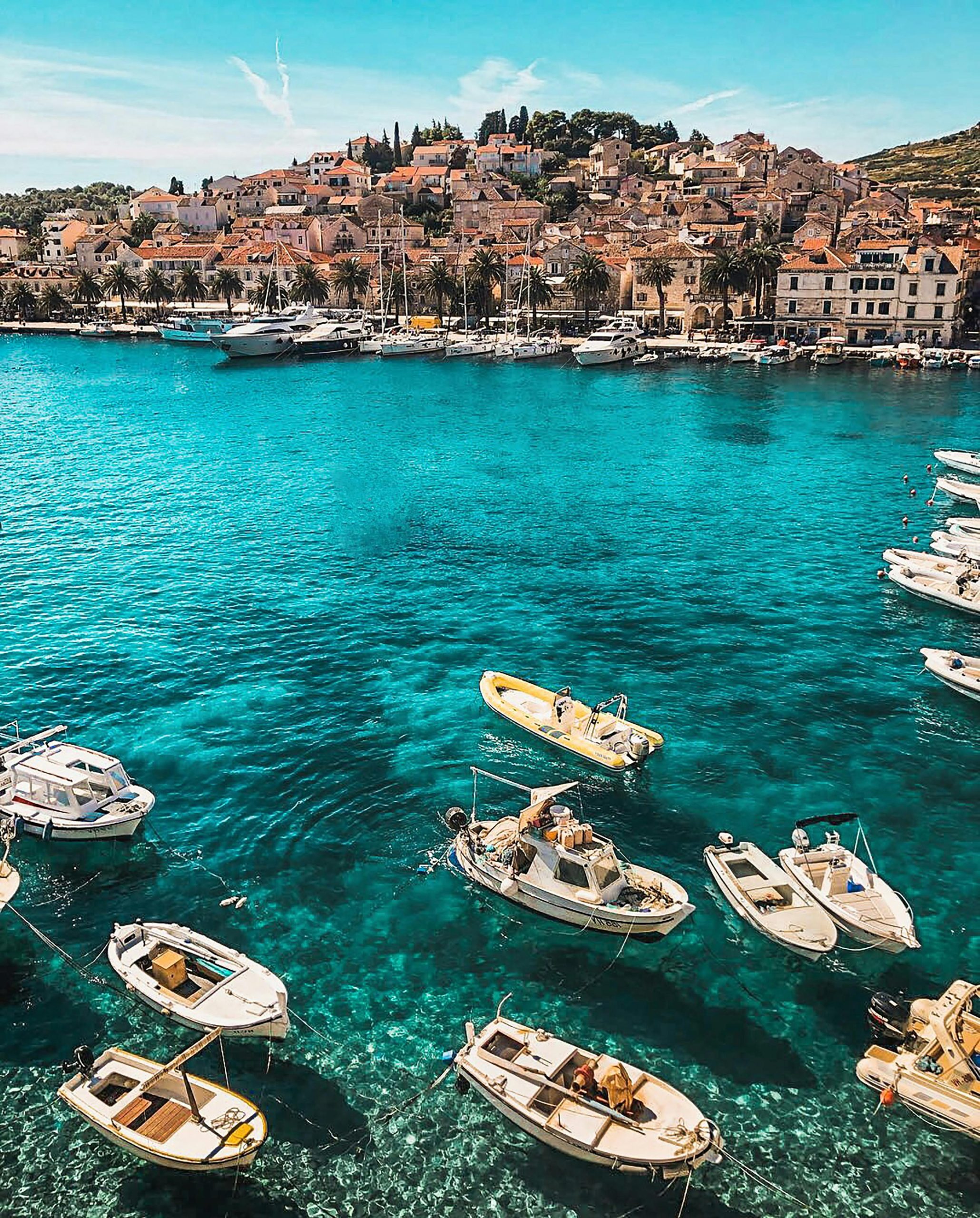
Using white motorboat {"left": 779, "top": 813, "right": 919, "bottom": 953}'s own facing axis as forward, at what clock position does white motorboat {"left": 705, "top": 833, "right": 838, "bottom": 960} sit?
white motorboat {"left": 705, "top": 833, "right": 838, "bottom": 960} is roughly at 4 o'clock from white motorboat {"left": 779, "top": 813, "right": 919, "bottom": 953}.

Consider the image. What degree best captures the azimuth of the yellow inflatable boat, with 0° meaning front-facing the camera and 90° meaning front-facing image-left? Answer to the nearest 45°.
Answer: approximately 135°

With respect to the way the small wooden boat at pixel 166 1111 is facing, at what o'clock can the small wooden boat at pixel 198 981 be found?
the small wooden boat at pixel 198 981 is roughly at 8 o'clock from the small wooden boat at pixel 166 1111.

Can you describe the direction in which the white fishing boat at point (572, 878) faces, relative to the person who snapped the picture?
facing the viewer and to the right of the viewer

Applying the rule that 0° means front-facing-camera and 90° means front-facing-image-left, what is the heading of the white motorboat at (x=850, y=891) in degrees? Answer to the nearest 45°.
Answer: approximately 315°

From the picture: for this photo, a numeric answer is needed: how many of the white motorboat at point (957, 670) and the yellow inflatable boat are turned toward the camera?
0

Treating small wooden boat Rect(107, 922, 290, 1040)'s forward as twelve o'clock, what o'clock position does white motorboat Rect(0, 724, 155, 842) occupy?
The white motorboat is roughly at 7 o'clock from the small wooden boat.

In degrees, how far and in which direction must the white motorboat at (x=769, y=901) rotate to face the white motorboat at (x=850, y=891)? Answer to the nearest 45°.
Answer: approximately 45° to its left

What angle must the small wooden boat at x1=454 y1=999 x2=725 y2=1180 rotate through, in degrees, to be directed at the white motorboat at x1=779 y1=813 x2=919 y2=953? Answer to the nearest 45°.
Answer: approximately 90° to its left

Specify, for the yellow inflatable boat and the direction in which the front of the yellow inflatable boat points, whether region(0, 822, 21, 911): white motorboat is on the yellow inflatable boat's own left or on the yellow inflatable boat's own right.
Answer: on the yellow inflatable boat's own left

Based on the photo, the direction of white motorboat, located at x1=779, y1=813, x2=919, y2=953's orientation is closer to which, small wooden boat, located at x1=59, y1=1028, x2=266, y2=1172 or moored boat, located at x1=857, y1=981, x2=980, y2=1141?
the moored boat
